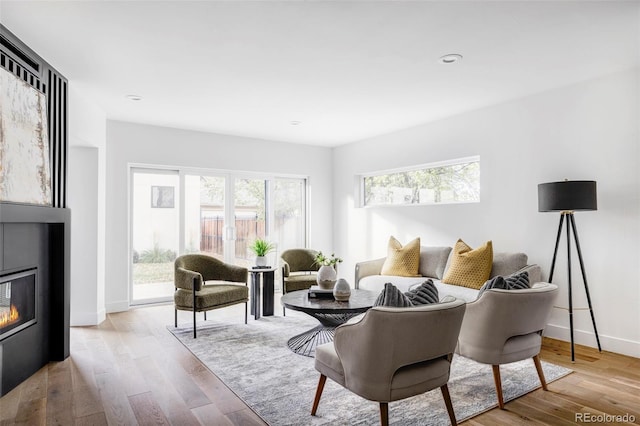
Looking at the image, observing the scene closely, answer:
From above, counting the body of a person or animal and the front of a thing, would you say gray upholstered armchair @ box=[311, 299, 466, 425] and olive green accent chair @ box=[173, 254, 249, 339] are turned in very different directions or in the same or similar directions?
very different directions

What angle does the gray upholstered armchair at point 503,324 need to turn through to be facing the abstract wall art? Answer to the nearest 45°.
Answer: approximately 45° to its left

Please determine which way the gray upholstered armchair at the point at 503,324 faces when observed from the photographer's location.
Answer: facing away from the viewer and to the left of the viewer

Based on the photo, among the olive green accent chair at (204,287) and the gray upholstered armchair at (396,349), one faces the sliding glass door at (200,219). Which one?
the gray upholstered armchair

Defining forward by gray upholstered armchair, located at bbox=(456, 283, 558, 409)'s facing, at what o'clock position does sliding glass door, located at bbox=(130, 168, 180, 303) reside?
The sliding glass door is roughly at 11 o'clock from the gray upholstered armchair.

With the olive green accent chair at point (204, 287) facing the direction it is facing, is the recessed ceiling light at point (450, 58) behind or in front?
in front

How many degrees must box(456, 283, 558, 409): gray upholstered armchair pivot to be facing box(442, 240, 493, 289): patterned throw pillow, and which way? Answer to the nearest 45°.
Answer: approximately 45° to its right

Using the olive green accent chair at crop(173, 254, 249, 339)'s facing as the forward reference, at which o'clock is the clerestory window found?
The clerestory window is roughly at 10 o'clock from the olive green accent chair.

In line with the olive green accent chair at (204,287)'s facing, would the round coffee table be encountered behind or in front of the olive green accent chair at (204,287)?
in front

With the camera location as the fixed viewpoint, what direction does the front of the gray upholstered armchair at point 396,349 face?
facing away from the viewer and to the left of the viewer

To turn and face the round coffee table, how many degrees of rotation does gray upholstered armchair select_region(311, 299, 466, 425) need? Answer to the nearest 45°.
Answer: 0° — it already faces it

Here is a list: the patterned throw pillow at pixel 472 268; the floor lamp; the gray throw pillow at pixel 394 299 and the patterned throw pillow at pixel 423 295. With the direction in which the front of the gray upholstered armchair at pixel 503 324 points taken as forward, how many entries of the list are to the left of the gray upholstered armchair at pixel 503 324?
2

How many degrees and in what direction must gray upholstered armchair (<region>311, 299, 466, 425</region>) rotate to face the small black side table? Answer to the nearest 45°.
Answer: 0° — it already faces it

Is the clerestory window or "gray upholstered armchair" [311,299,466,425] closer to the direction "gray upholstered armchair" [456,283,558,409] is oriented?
the clerestory window
